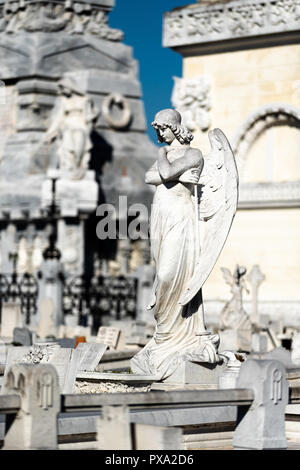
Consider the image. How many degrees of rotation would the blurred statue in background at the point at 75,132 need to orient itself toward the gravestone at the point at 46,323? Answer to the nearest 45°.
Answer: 0° — it already faces it

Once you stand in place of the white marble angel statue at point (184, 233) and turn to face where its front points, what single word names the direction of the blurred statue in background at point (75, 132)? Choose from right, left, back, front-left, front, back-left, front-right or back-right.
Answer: back-right

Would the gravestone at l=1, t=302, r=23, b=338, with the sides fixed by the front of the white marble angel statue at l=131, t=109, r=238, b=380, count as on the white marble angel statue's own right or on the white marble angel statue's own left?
on the white marble angel statue's own right

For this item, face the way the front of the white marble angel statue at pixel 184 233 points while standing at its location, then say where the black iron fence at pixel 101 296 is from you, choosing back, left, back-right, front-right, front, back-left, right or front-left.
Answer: back-right

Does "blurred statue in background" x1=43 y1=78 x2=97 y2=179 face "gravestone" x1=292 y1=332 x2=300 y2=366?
yes

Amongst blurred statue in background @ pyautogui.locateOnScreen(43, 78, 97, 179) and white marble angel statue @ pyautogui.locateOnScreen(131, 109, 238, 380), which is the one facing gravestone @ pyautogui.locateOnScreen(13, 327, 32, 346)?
the blurred statue in background

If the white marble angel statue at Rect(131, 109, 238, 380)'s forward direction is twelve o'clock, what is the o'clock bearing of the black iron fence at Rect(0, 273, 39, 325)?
The black iron fence is roughly at 4 o'clock from the white marble angel statue.

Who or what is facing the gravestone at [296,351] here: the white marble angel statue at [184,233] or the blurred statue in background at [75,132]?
the blurred statue in background

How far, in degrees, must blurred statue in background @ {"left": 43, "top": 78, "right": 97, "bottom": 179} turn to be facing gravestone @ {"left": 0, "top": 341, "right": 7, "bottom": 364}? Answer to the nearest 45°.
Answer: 0° — it already faces it

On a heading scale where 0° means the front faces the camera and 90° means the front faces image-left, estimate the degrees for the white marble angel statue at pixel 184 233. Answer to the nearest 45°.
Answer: approximately 45°

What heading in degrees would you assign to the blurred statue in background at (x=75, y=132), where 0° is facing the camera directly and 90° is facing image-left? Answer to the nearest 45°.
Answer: approximately 0°
